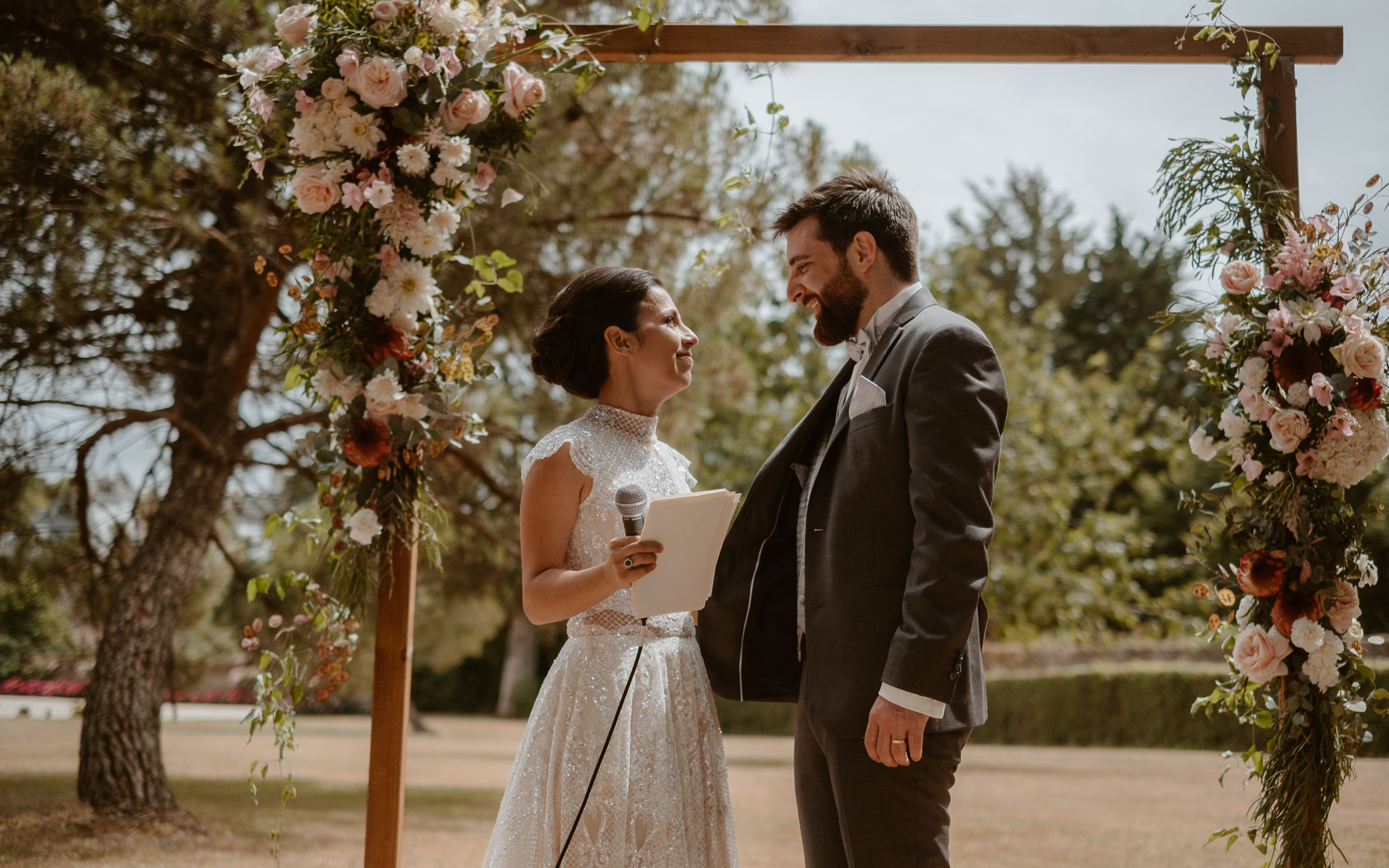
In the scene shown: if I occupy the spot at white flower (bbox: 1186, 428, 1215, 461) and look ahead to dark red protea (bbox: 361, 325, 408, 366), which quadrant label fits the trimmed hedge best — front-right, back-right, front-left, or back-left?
back-right

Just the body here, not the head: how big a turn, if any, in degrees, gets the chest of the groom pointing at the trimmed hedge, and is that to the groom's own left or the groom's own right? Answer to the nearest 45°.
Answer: approximately 90° to the groom's own right

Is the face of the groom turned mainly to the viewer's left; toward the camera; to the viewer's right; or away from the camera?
to the viewer's left

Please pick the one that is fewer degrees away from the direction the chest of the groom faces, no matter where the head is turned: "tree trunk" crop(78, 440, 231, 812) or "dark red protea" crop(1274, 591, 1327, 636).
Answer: the tree trunk

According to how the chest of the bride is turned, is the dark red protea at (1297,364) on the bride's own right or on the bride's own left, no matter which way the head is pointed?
on the bride's own left

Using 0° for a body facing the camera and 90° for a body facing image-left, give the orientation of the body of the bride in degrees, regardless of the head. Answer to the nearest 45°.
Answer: approximately 315°

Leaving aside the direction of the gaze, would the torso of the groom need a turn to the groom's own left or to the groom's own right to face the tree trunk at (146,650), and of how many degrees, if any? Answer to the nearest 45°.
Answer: approximately 45° to the groom's own right

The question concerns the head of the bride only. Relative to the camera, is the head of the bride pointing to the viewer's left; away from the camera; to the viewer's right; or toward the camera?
to the viewer's right

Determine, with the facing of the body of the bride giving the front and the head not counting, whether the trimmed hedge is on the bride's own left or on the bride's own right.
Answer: on the bride's own left

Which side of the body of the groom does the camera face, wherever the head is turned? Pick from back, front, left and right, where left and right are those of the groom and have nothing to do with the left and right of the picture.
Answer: left
